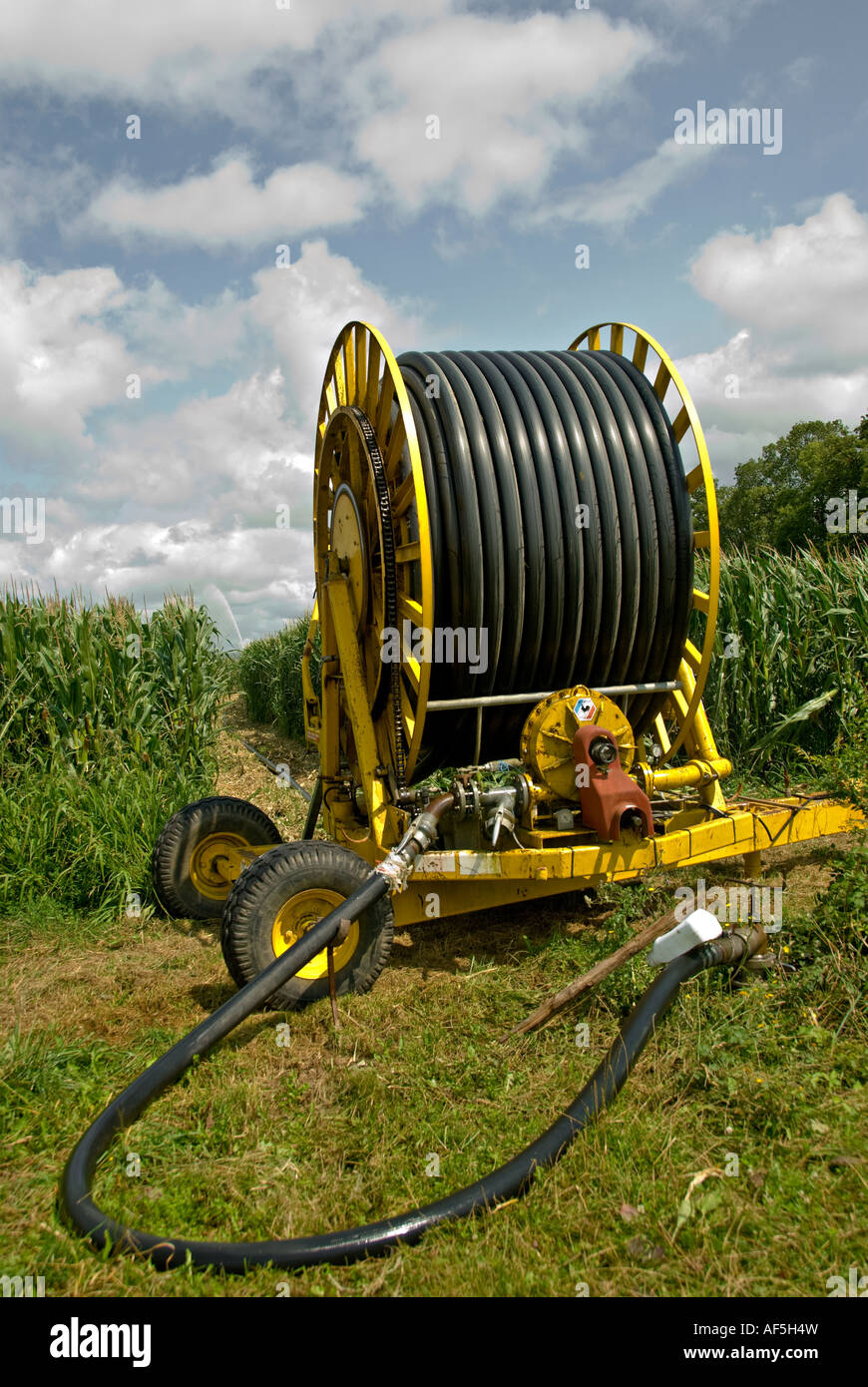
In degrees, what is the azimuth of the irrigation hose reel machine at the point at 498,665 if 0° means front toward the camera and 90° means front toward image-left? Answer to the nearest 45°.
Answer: approximately 270°

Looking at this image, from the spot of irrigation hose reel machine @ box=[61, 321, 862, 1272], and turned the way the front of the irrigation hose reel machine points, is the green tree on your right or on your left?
on your left

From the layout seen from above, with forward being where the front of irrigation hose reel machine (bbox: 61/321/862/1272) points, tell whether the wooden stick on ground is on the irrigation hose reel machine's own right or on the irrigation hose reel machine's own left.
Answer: on the irrigation hose reel machine's own right
